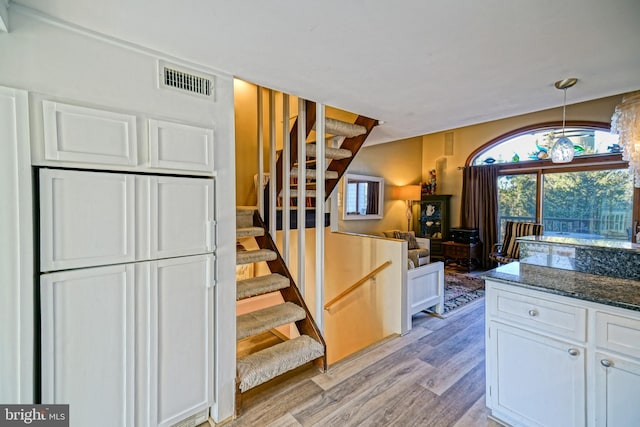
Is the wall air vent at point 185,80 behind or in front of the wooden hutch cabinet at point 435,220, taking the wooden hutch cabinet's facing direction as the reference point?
in front

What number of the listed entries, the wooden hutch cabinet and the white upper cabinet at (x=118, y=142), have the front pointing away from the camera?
0

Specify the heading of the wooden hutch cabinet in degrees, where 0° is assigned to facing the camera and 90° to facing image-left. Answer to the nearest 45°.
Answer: approximately 45°

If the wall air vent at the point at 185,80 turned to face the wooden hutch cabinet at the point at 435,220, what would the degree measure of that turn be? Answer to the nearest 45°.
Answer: approximately 90° to its left

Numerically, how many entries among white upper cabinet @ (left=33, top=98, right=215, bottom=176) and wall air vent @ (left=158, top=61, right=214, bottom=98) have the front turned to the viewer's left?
0

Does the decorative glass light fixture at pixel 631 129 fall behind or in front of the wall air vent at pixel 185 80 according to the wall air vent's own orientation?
in front
